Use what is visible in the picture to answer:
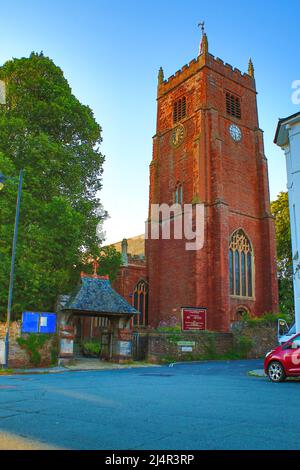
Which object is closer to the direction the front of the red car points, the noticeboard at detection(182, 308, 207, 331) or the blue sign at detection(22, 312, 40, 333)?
the blue sign

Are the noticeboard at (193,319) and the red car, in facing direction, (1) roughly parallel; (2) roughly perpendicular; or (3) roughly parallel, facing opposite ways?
roughly perpendicular

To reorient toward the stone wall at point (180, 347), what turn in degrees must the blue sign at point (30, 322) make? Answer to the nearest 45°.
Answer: approximately 90° to its left

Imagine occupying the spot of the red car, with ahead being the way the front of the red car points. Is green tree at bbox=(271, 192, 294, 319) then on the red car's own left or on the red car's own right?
on the red car's own right

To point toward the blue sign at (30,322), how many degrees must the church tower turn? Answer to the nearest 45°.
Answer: approximately 90° to its right

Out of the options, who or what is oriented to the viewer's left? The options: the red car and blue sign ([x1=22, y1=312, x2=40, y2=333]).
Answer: the red car

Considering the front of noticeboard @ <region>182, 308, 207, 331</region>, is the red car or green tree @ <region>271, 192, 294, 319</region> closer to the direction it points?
the red car

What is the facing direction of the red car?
to the viewer's left

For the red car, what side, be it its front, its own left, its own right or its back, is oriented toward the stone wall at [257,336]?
right
